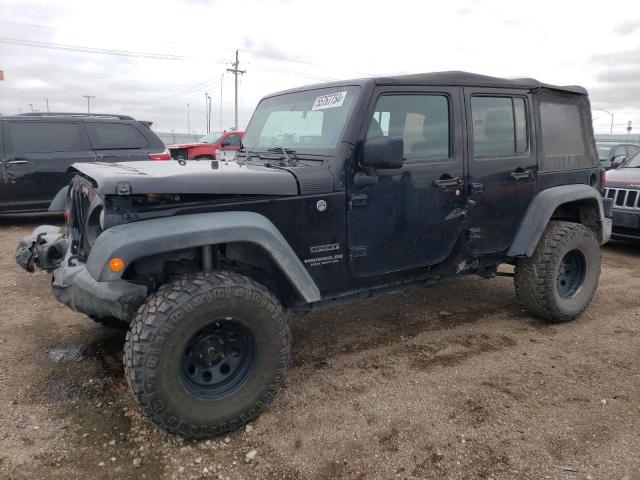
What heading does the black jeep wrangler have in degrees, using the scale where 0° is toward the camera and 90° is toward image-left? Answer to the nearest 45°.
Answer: approximately 45°

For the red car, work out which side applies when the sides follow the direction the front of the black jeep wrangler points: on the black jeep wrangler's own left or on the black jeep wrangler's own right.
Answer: on the black jeep wrangler's own right

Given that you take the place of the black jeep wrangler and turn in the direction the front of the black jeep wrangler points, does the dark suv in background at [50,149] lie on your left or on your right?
on your right

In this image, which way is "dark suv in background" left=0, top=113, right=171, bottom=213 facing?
to the viewer's left
